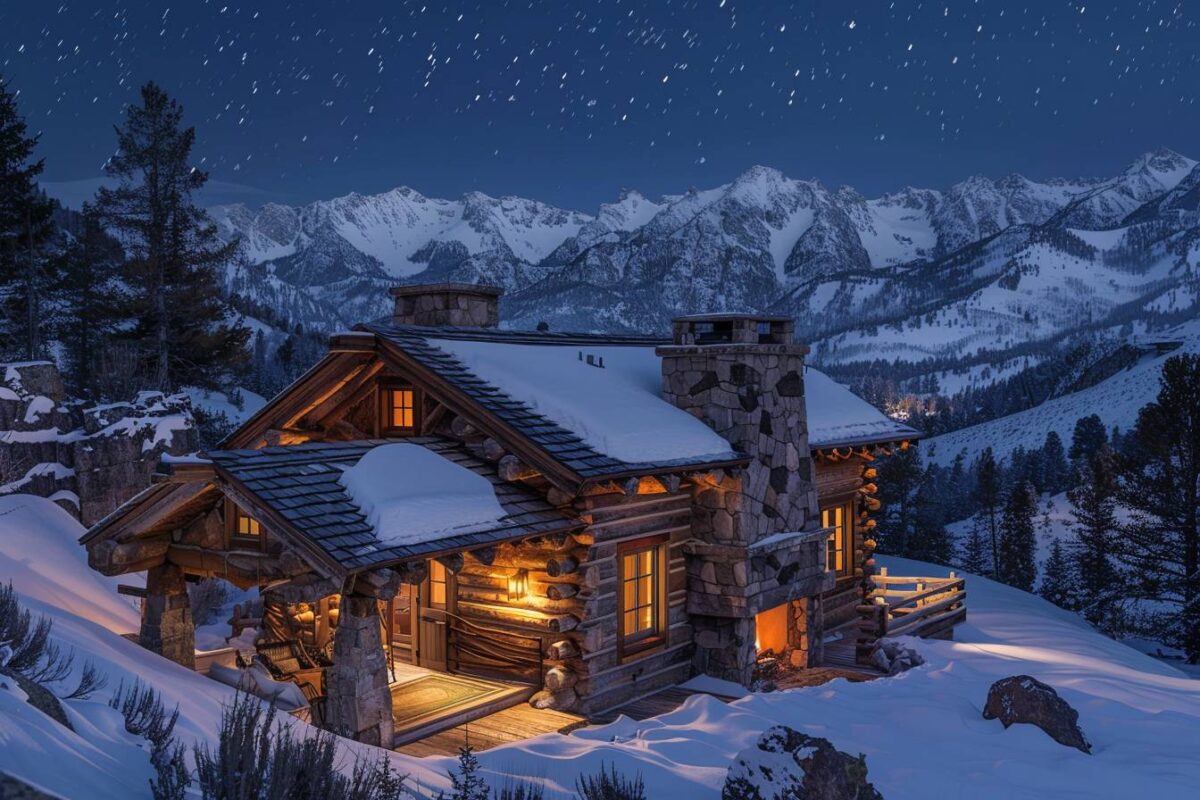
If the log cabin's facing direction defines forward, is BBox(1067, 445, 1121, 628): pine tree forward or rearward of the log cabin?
rearward

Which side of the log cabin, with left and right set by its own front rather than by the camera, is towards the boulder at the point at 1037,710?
left

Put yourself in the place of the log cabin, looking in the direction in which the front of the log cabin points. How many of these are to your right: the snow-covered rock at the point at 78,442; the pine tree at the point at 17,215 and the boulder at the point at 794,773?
2

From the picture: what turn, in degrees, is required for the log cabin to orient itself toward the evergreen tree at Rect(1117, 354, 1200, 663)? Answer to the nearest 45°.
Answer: approximately 180°

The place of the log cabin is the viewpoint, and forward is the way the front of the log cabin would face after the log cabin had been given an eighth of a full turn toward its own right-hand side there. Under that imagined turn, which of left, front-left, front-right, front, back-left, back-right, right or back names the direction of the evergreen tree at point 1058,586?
back-right

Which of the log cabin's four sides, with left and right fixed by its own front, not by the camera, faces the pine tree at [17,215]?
right

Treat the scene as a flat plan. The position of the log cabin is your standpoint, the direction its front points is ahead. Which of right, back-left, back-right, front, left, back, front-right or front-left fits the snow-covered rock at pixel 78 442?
right

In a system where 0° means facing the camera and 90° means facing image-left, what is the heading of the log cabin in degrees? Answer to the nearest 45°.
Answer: approximately 45°

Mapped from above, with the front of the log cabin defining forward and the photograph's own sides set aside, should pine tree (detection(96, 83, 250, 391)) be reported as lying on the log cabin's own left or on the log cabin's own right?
on the log cabin's own right
